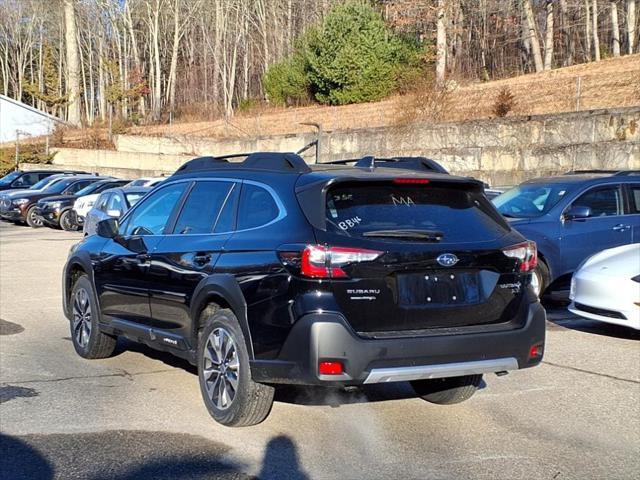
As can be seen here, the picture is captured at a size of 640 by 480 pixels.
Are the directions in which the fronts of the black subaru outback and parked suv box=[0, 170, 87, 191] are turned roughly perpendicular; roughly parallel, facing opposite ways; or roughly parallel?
roughly perpendicular

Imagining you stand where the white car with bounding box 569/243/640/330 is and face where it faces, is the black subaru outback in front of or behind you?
in front

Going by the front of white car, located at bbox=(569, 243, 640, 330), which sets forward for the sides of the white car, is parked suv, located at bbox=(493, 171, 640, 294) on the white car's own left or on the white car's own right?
on the white car's own right

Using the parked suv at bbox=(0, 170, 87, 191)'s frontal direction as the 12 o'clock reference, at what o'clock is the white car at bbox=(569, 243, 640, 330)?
The white car is roughly at 10 o'clock from the parked suv.

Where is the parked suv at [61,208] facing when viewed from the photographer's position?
facing the viewer and to the left of the viewer

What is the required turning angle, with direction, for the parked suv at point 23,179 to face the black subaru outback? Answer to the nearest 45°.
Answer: approximately 45° to its left

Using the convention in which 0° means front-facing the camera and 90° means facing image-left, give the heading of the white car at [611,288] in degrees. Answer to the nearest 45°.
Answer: approximately 45°

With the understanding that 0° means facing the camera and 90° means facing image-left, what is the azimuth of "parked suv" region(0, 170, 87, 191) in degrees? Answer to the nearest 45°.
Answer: approximately 45°

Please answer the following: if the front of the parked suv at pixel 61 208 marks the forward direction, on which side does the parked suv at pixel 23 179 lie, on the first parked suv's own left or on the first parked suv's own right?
on the first parked suv's own right

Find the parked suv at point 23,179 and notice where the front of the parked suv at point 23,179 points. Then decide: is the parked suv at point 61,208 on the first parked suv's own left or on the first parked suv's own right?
on the first parked suv's own left

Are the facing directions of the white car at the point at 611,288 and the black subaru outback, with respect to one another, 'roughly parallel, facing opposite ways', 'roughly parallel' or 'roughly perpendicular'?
roughly perpendicular

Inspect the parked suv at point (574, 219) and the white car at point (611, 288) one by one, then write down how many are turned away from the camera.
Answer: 0
